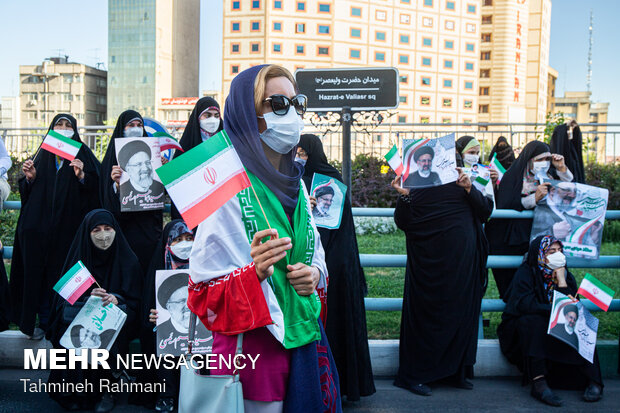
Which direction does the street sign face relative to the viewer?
toward the camera
